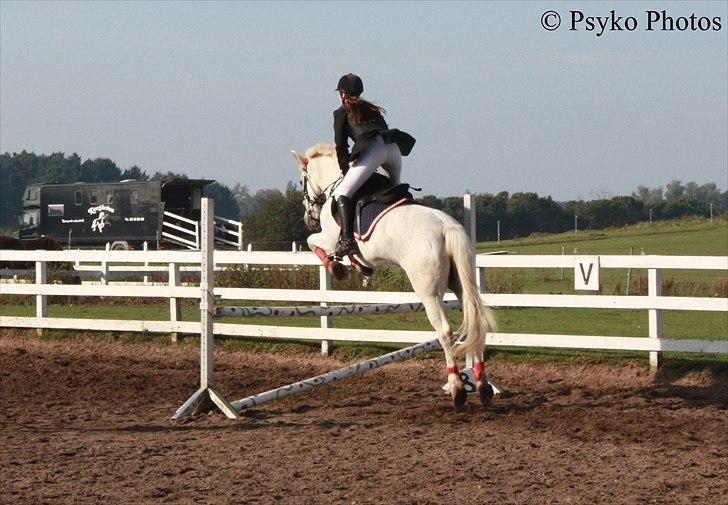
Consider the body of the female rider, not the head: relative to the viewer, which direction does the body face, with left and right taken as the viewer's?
facing away from the viewer and to the left of the viewer

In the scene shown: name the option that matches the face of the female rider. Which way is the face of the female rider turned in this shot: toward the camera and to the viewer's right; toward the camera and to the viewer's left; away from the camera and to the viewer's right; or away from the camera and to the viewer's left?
away from the camera and to the viewer's left

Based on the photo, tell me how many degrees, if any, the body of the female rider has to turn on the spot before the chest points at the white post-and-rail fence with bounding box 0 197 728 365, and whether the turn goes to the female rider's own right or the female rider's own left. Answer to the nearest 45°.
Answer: approximately 45° to the female rider's own right

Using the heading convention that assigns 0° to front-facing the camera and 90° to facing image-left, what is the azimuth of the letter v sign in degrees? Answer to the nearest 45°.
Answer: approximately 0°

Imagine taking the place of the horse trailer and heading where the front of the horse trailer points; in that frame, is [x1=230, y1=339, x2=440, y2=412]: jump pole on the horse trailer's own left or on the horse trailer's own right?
on the horse trailer's own left

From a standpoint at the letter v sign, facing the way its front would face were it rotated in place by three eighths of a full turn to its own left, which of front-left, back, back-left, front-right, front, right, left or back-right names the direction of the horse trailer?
left

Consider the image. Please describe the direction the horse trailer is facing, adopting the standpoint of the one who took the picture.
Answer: facing to the left of the viewer

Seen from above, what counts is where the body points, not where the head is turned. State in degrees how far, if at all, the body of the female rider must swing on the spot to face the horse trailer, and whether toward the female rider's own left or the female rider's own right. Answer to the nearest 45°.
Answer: approximately 45° to the female rider's own right

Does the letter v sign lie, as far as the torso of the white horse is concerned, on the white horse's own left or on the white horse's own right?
on the white horse's own right

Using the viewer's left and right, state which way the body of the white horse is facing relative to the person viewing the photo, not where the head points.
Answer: facing away from the viewer and to the left of the viewer
